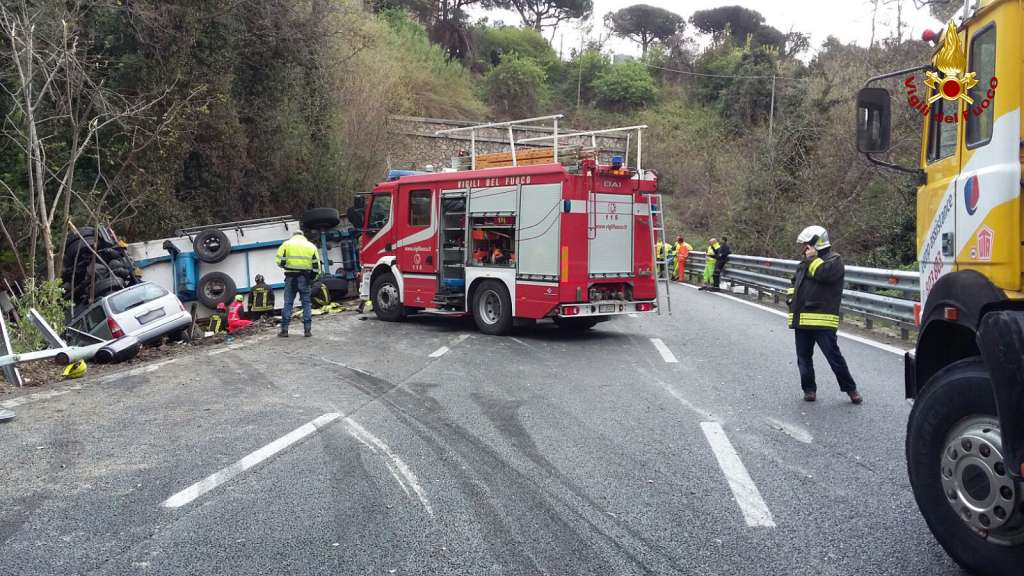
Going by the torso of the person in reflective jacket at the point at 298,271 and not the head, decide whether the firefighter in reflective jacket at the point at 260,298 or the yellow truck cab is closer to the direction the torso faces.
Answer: the firefighter in reflective jacket

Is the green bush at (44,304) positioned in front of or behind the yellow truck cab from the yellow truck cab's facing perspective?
in front

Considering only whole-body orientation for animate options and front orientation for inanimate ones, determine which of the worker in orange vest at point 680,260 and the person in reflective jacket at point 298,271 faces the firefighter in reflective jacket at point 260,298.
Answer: the person in reflective jacket at point 298,271

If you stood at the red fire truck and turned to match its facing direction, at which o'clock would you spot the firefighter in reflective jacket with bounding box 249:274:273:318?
The firefighter in reflective jacket is roughly at 12 o'clock from the red fire truck.

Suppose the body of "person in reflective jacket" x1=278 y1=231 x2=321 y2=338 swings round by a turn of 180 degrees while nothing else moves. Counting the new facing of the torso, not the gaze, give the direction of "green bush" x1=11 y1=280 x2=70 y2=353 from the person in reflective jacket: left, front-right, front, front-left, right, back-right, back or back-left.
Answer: right

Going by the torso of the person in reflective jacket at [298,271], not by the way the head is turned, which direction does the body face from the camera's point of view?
away from the camera

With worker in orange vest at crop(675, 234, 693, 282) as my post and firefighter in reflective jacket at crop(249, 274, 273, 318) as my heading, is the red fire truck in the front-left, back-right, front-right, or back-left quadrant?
front-left

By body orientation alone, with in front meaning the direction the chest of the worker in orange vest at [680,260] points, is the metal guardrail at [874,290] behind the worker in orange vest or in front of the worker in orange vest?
behind

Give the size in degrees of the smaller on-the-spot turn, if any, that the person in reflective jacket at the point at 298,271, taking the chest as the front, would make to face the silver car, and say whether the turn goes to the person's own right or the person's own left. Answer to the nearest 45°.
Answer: approximately 90° to the person's own left

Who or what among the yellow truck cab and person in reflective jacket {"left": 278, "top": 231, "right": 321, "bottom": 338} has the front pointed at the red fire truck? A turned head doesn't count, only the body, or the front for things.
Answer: the yellow truck cab

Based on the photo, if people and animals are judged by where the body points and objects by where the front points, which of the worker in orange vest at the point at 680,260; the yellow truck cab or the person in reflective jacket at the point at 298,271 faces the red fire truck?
the yellow truck cab

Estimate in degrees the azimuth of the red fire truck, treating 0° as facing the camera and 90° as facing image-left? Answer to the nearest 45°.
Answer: approximately 135°
